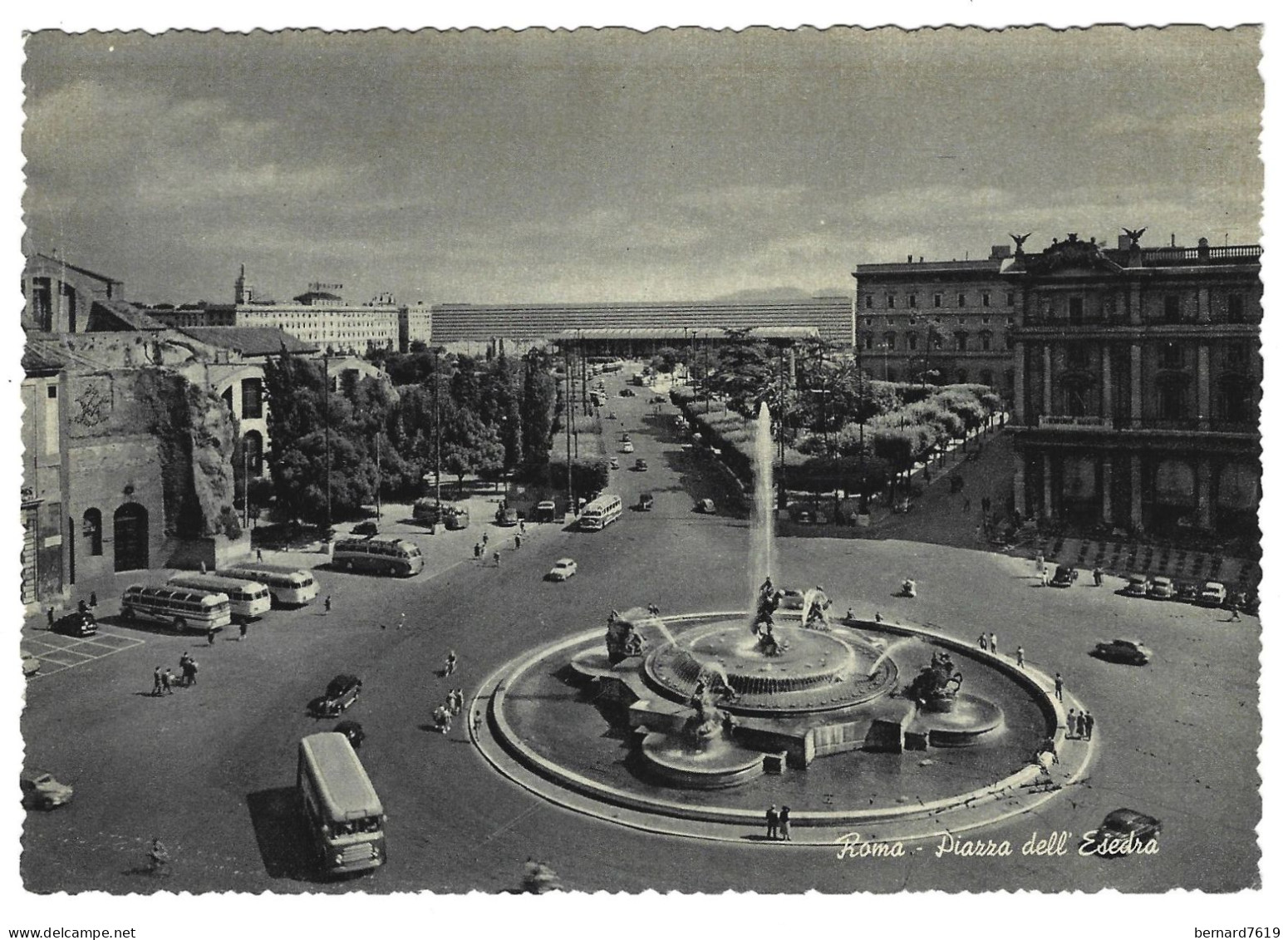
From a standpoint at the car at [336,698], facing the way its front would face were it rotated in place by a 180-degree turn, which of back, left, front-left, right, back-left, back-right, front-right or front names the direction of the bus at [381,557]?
front-left

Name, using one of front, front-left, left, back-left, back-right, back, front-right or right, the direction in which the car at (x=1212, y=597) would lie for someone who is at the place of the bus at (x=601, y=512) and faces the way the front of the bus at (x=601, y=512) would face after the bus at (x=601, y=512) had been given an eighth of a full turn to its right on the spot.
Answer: back-left

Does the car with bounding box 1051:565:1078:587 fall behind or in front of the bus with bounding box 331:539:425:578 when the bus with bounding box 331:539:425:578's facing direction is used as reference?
in front

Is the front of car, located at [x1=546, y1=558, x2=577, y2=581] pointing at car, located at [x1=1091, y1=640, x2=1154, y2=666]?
no

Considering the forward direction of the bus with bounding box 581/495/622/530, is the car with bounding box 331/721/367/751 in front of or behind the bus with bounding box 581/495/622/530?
in front

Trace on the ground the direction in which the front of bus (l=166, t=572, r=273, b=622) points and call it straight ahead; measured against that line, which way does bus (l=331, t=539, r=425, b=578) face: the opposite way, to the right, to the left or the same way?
the same way

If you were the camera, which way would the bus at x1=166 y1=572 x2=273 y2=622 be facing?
facing the viewer and to the right of the viewer

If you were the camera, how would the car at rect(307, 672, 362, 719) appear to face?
facing the viewer and to the left of the viewer

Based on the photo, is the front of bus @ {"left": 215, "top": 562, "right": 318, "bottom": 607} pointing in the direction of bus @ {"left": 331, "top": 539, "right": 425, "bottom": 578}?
no

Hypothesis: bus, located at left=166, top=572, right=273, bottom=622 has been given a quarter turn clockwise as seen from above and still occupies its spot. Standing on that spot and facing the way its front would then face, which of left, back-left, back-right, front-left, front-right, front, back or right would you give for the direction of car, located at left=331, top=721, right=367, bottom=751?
front-left

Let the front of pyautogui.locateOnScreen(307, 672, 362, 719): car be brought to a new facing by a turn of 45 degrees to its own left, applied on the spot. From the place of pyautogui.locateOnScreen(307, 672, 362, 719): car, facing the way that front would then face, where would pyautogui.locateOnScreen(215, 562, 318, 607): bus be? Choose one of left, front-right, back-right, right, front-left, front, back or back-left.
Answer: back
